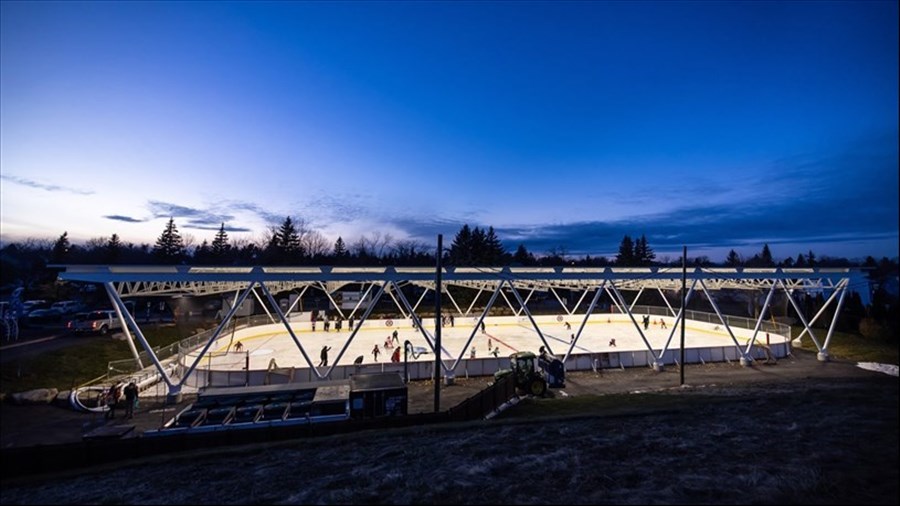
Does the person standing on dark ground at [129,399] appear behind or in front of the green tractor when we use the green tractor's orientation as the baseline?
in front

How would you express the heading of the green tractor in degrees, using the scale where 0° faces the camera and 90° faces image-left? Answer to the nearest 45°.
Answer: approximately 90°

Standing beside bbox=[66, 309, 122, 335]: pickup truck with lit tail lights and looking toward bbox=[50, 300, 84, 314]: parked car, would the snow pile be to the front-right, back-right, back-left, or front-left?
back-right

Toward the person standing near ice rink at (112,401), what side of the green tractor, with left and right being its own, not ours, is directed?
front

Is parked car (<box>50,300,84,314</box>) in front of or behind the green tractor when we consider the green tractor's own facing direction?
in front

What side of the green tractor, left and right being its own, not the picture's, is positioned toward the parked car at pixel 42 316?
front

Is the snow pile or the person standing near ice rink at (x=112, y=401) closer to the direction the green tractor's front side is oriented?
the person standing near ice rink

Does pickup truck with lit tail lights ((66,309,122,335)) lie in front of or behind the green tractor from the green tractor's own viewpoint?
in front

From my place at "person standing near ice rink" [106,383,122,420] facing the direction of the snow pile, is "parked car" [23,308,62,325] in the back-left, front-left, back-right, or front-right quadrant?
back-left
